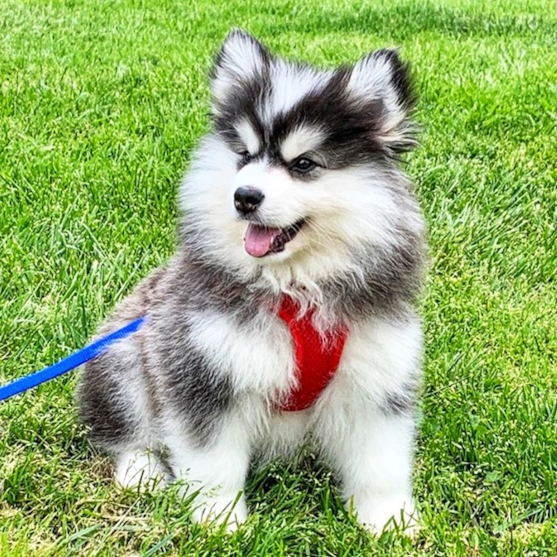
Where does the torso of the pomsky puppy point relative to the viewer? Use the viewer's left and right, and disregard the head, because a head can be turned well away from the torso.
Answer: facing the viewer and to the right of the viewer
